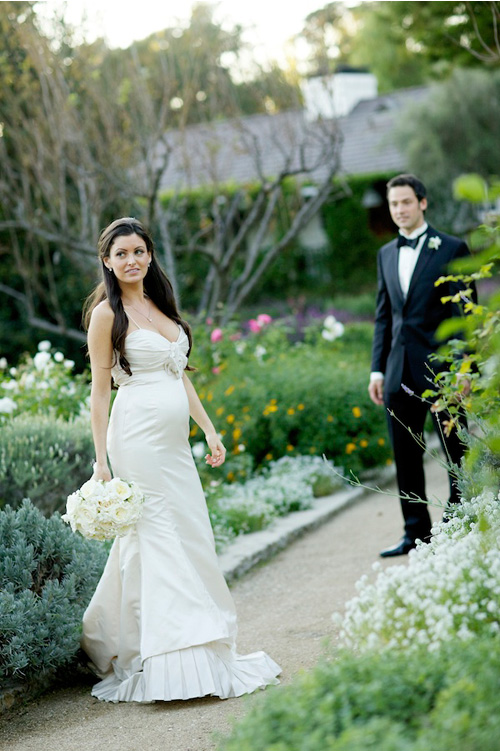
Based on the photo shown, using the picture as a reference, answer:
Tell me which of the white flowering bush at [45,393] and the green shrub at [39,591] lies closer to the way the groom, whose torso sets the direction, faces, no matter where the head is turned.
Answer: the green shrub

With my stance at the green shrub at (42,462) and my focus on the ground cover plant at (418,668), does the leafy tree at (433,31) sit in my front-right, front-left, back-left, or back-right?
back-left

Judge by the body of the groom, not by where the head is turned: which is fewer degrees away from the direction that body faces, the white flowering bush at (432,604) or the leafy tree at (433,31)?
the white flowering bush

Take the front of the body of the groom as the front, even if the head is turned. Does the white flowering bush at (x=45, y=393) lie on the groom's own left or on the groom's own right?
on the groom's own right

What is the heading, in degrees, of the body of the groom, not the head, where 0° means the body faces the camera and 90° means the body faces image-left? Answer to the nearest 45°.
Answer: approximately 45°

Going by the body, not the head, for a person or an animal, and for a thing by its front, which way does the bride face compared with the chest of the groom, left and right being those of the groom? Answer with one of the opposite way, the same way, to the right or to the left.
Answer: to the left

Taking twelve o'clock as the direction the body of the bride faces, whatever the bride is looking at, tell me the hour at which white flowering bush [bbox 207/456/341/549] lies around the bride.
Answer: The white flowering bush is roughly at 8 o'clock from the bride.

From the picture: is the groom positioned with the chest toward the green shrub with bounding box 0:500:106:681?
yes

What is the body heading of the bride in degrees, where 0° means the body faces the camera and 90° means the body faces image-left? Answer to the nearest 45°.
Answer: approximately 315°
